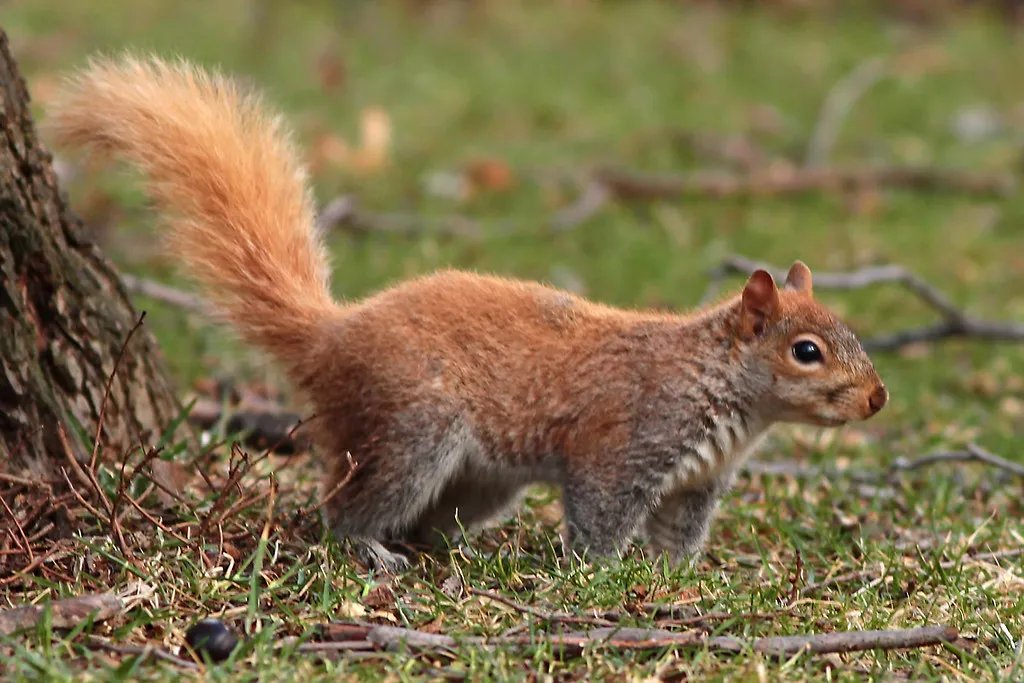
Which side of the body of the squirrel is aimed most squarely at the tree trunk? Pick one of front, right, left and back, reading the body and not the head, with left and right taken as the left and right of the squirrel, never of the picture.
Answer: back

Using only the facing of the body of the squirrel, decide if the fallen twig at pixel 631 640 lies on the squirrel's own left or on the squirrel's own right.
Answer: on the squirrel's own right

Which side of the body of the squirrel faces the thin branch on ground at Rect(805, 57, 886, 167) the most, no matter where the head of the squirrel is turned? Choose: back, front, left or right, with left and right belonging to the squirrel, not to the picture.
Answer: left

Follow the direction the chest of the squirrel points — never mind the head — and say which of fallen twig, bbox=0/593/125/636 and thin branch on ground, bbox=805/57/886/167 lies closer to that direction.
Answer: the thin branch on ground

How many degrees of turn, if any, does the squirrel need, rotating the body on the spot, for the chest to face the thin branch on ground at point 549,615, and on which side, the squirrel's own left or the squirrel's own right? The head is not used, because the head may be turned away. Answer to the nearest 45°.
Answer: approximately 45° to the squirrel's own right

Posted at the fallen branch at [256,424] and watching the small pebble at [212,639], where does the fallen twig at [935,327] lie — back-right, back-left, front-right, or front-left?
back-left

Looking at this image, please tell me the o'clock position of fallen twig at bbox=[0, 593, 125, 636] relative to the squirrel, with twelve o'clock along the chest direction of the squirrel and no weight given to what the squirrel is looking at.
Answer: The fallen twig is roughly at 4 o'clock from the squirrel.

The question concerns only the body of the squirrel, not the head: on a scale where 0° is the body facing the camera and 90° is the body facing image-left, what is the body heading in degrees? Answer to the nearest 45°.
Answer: approximately 270°

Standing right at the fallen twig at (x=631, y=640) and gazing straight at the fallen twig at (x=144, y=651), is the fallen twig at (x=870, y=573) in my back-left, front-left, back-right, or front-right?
back-right

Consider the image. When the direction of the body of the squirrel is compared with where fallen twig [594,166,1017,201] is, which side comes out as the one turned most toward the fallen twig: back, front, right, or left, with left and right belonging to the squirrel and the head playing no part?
left

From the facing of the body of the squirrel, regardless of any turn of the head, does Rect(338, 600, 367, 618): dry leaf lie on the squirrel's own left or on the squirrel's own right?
on the squirrel's own right

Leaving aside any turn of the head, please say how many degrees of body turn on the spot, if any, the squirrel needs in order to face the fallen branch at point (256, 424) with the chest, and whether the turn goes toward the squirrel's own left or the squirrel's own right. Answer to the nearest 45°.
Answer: approximately 135° to the squirrel's own left
